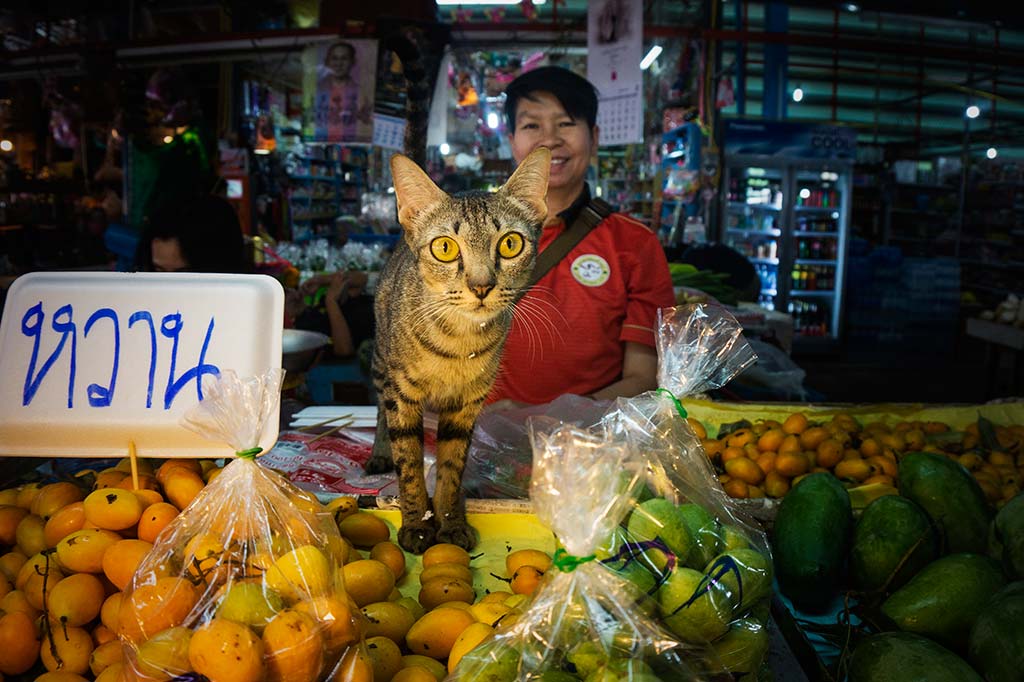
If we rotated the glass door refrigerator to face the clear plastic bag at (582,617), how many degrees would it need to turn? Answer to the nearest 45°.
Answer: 0° — it already faces it

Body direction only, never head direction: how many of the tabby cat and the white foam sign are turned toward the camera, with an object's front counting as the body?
2

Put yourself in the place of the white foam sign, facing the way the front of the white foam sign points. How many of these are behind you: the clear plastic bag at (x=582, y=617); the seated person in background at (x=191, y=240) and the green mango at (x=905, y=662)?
1

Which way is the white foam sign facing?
toward the camera

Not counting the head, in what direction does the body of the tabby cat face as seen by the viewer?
toward the camera

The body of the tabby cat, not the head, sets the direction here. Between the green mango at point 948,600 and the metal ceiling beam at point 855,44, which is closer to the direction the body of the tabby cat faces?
the green mango

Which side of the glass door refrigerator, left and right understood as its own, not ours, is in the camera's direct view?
front

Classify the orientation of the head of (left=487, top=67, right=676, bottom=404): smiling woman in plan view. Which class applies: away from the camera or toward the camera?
toward the camera

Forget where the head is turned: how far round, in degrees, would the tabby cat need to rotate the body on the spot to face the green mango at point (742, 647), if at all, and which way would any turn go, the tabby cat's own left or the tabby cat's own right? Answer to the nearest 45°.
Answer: approximately 45° to the tabby cat's own left
